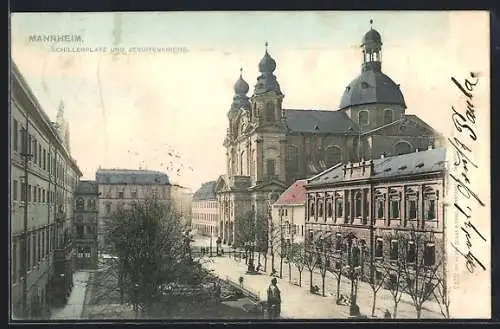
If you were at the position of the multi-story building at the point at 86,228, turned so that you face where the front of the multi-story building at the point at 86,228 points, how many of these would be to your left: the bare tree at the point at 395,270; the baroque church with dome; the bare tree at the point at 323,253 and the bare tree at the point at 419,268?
4

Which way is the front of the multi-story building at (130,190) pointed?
toward the camera

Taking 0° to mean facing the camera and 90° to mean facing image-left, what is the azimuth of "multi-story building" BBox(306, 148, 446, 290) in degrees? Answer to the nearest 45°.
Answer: approximately 45°

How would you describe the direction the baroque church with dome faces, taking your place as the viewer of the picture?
facing the viewer and to the left of the viewer

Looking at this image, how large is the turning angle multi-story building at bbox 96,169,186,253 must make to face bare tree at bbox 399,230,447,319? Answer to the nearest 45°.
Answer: approximately 90° to its left

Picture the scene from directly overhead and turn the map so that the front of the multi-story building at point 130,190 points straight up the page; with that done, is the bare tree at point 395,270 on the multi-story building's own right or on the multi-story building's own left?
on the multi-story building's own left

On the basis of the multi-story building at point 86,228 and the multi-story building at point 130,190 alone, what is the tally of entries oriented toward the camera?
2
